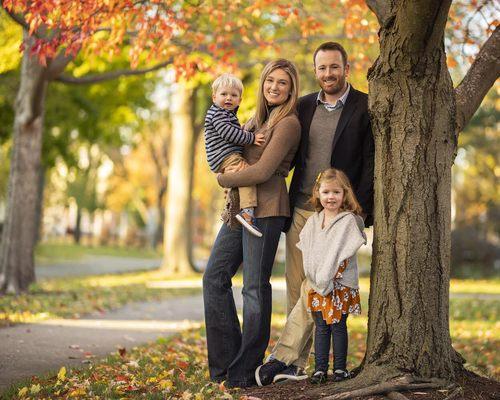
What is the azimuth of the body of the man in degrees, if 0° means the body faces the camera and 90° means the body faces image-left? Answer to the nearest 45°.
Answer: approximately 45°

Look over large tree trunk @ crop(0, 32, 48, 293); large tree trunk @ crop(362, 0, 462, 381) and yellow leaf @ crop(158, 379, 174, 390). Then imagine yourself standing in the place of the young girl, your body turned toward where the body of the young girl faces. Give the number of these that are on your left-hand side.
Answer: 1

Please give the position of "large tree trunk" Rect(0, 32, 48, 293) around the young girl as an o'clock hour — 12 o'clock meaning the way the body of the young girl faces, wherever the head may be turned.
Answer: The large tree trunk is roughly at 5 o'clock from the young girl.

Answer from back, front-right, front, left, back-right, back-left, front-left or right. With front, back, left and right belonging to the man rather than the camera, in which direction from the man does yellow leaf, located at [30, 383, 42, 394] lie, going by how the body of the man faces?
front-right

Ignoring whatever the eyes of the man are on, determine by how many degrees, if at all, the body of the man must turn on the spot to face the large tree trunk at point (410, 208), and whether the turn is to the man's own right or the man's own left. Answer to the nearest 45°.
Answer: approximately 90° to the man's own left

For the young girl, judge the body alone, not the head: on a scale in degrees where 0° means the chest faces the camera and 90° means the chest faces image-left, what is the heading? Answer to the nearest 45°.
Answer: approximately 0°

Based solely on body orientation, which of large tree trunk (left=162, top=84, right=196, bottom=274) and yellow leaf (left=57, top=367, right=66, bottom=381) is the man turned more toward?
the yellow leaf

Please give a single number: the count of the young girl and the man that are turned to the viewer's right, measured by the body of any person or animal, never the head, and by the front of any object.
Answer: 0

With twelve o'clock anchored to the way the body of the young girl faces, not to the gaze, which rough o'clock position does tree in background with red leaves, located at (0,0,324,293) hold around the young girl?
The tree in background with red leaves is roughly at 5 o'clock from the young girl.

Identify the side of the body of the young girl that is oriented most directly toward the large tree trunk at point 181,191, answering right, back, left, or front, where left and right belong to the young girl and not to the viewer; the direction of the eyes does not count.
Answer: back
